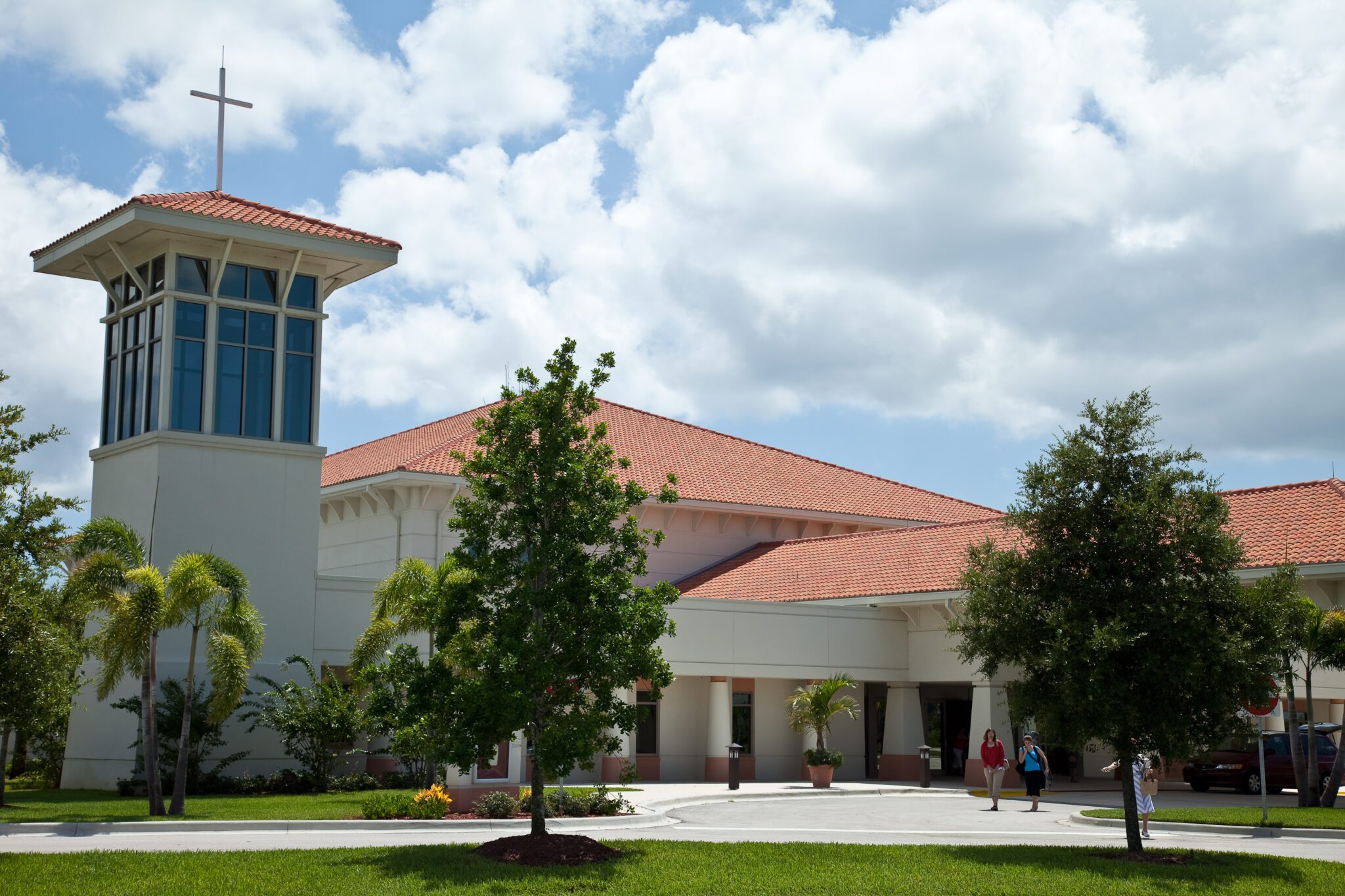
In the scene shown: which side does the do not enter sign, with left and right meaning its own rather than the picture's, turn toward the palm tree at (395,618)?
right

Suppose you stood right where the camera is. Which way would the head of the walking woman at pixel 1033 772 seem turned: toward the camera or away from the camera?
toward the camera

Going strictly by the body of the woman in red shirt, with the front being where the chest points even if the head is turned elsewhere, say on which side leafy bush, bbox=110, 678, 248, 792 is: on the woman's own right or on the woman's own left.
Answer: on the woman's own right

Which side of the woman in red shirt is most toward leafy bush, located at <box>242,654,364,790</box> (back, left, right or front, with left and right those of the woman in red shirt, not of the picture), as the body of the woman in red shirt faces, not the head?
right

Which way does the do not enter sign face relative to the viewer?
toward the camera

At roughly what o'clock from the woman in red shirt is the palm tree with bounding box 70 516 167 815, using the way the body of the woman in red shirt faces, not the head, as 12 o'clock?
The palm tree is roughly at 2 o'clock from the woman in red shirt.

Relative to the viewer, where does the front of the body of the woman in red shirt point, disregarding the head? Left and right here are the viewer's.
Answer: facing the viewer

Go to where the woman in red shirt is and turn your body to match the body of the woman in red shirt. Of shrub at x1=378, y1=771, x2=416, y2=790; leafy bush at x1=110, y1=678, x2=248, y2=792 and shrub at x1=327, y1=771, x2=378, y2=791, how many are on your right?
3

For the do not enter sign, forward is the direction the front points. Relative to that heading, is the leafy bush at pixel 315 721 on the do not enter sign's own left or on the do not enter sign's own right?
on the do not enter sign's own right

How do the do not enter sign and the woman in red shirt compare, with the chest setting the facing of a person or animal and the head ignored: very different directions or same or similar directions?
same or similar directions

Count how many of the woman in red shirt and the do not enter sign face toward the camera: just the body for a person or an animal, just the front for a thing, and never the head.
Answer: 2

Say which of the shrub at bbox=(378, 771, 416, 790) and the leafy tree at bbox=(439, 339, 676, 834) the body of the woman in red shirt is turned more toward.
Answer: the leafy tree

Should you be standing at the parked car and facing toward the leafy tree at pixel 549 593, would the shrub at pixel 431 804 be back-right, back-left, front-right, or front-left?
front-right
